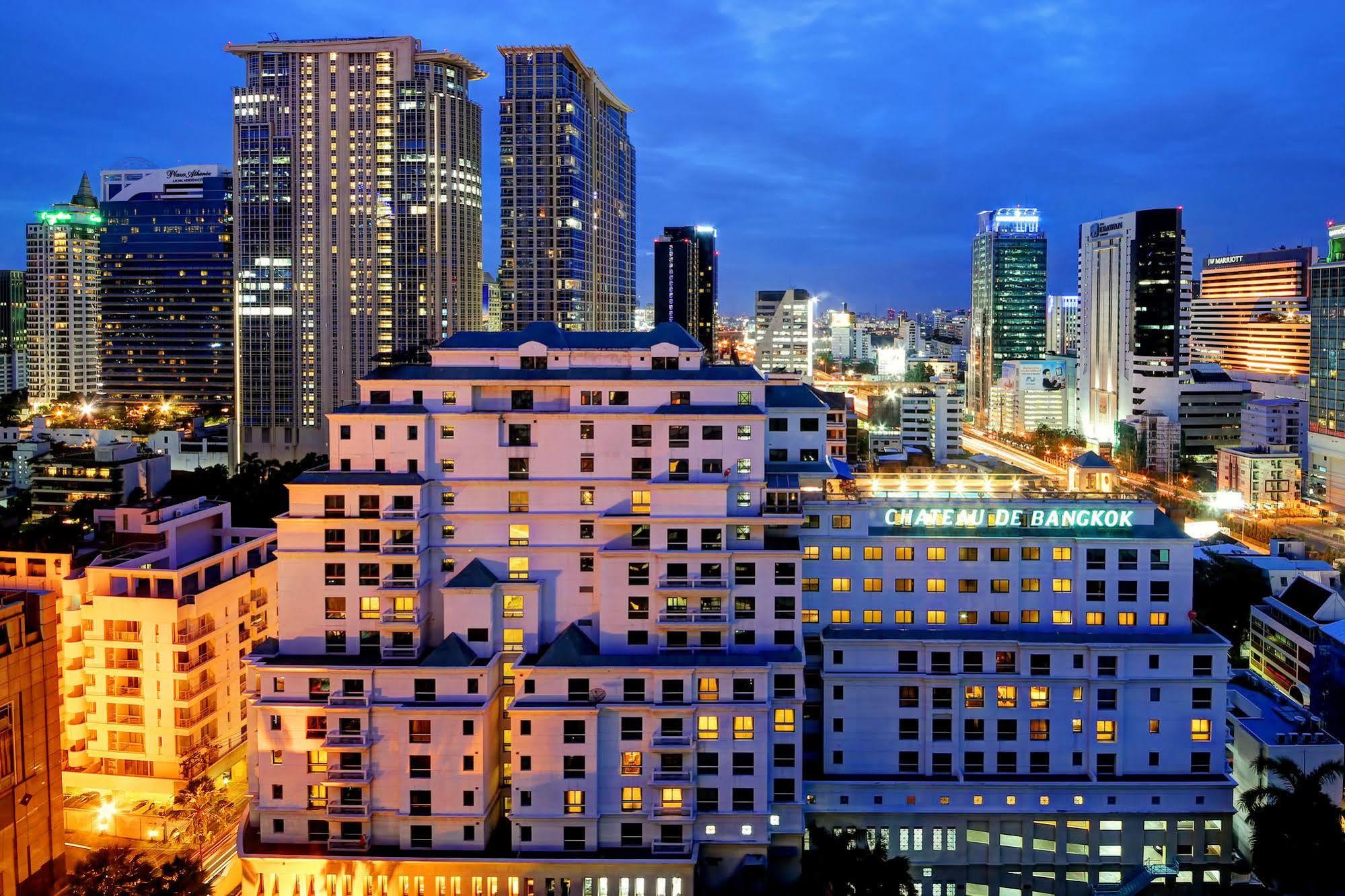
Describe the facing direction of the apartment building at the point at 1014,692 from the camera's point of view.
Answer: facing the viewer

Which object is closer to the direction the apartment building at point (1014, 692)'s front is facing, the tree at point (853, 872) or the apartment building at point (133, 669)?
the tree

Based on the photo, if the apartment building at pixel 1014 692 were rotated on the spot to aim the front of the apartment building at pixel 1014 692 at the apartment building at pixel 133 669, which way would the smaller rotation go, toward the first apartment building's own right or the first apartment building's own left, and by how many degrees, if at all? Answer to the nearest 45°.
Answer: approximately 90° to the first apartment building's own right

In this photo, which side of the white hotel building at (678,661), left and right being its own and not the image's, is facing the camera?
front

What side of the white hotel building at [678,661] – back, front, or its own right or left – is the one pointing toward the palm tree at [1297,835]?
left

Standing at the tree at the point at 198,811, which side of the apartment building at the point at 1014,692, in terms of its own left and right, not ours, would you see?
right

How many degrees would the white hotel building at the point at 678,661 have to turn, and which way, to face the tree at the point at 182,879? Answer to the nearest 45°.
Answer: approximately 90° to its right

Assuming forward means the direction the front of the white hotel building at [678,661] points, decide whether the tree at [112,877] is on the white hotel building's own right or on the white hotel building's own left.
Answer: on the white hotel building's own right

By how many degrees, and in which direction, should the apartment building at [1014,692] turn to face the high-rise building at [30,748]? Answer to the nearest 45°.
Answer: approximately 45° to its right
